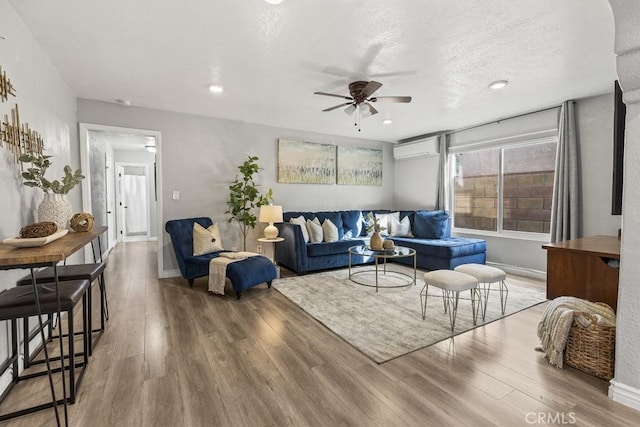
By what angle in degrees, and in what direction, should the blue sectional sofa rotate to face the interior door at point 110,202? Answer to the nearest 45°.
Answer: approximately 90° to its right

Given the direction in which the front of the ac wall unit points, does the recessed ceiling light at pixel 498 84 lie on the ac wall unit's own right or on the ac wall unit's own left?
on the ac wall unit's own left

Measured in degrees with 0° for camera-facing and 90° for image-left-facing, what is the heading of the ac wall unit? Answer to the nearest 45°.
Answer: approximately 45°

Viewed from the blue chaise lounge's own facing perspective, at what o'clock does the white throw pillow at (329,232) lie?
The white throw pillow is roughly at 10 o'clock from the blue chaise lounge.

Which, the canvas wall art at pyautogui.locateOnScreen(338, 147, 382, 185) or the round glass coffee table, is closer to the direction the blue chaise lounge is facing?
the round glass coffee table

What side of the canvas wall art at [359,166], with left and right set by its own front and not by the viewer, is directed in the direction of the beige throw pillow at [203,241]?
right

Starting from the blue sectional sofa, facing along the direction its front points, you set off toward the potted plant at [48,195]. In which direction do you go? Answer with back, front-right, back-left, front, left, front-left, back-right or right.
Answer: front-right

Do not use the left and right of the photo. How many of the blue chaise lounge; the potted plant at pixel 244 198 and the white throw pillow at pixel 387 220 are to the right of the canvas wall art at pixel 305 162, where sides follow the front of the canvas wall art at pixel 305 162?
2

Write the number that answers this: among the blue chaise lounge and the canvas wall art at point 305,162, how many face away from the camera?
0

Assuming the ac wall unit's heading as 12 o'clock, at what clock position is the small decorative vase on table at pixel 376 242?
The small decorative vase on table is roughly at 11 o'clock from the ac wall unit.

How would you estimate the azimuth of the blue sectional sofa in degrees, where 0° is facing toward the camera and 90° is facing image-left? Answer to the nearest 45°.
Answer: approximately 0°

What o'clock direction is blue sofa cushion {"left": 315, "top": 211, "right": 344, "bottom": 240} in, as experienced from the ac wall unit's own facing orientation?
The blue sofa cushion is roughly at 12 o'clock from the ac wall unit.

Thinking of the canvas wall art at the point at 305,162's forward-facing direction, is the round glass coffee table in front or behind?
in front

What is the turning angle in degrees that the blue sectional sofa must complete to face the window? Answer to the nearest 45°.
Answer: approximately 90° to its left

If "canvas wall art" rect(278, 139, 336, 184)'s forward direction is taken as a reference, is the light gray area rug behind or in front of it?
in front
